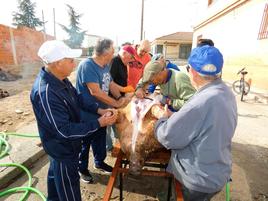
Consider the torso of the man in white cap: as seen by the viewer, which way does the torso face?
to the viewer's right

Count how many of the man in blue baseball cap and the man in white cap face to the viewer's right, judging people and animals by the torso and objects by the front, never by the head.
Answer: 1

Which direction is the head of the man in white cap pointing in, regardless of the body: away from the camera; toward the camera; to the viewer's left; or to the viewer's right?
to the viewer's right

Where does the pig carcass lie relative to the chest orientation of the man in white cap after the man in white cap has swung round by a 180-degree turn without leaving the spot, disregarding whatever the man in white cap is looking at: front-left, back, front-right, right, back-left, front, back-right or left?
back

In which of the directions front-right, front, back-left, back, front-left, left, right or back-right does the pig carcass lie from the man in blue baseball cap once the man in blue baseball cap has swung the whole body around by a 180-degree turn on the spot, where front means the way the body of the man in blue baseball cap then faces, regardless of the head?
back

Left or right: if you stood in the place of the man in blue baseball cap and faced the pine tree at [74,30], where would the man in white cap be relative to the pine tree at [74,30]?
left

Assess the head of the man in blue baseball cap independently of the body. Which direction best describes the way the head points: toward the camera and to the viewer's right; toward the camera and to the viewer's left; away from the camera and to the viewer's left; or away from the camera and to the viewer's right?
away from the camera and to the viewer's left

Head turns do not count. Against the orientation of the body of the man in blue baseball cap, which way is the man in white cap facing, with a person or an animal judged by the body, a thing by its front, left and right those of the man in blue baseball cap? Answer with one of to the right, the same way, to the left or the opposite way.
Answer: to the right

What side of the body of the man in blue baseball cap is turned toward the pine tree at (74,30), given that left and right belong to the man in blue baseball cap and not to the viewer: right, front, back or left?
front

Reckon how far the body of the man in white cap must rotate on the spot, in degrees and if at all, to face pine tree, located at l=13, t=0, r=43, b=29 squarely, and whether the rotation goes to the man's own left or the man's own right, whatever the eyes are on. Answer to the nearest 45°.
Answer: approximately 90° to the man's own left

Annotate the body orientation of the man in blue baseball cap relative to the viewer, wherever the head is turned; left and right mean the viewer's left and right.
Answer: facing away from the viewer and to the left of the viewer

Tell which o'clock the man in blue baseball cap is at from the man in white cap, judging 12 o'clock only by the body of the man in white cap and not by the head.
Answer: The man in blue baseball cap is roughly at 1 o'clock from the man in white cap.

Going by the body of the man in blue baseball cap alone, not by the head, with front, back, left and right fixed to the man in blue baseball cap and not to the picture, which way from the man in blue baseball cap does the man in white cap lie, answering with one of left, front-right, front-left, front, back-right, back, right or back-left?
front-left

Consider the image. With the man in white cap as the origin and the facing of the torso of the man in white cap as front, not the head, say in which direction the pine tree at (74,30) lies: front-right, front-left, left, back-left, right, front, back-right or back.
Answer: left
